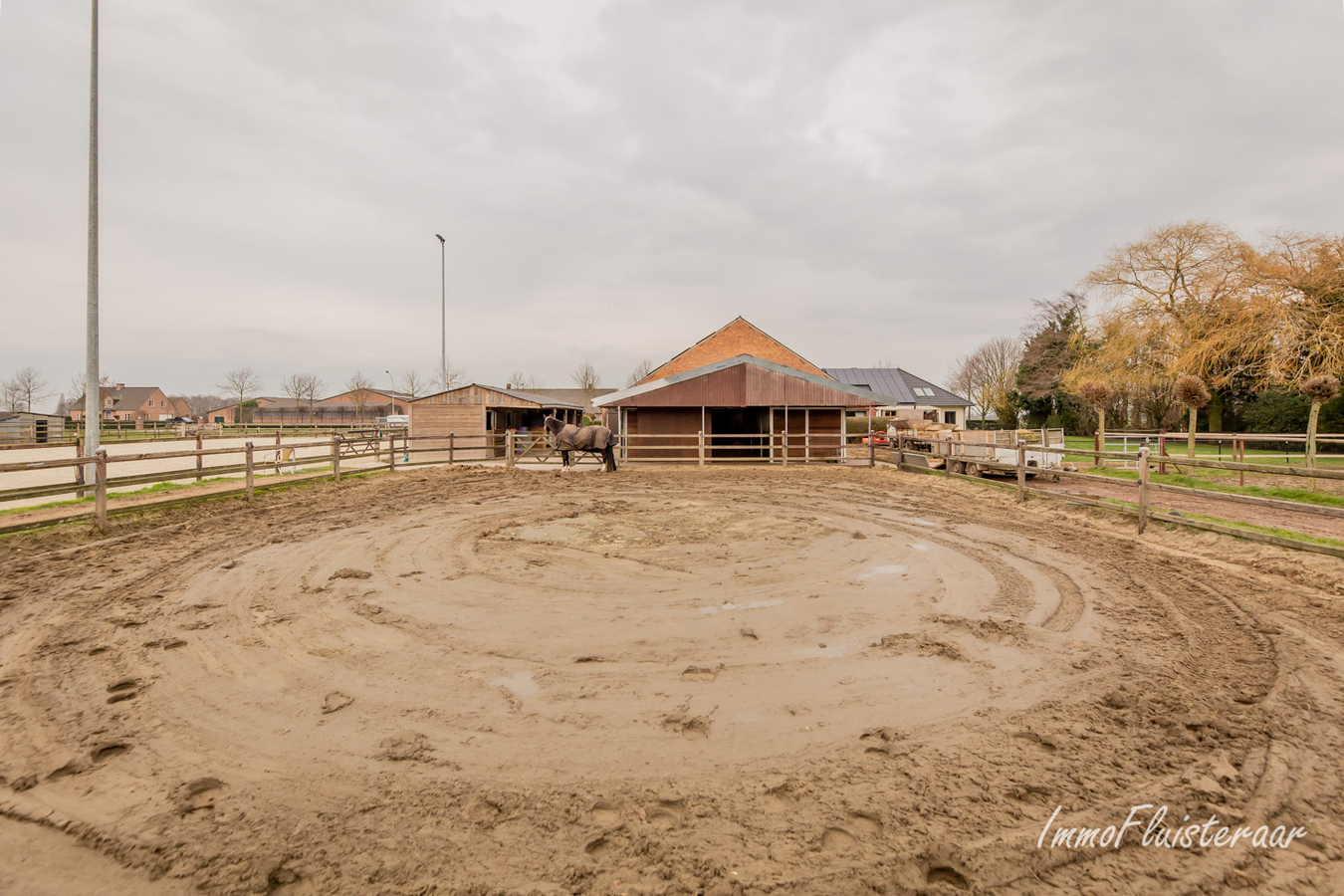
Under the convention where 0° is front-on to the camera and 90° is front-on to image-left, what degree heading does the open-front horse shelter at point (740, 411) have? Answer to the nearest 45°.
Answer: approximately 0°

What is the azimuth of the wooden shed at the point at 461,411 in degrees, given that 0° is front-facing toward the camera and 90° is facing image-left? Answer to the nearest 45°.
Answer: approximately 315°

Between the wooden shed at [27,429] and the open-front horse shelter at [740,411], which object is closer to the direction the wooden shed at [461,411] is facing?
the open-front horse shelter

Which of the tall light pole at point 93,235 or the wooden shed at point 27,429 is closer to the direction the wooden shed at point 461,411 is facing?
the tall light pole

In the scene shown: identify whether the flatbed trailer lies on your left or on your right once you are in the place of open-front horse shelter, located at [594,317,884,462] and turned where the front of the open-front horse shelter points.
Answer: on your left
